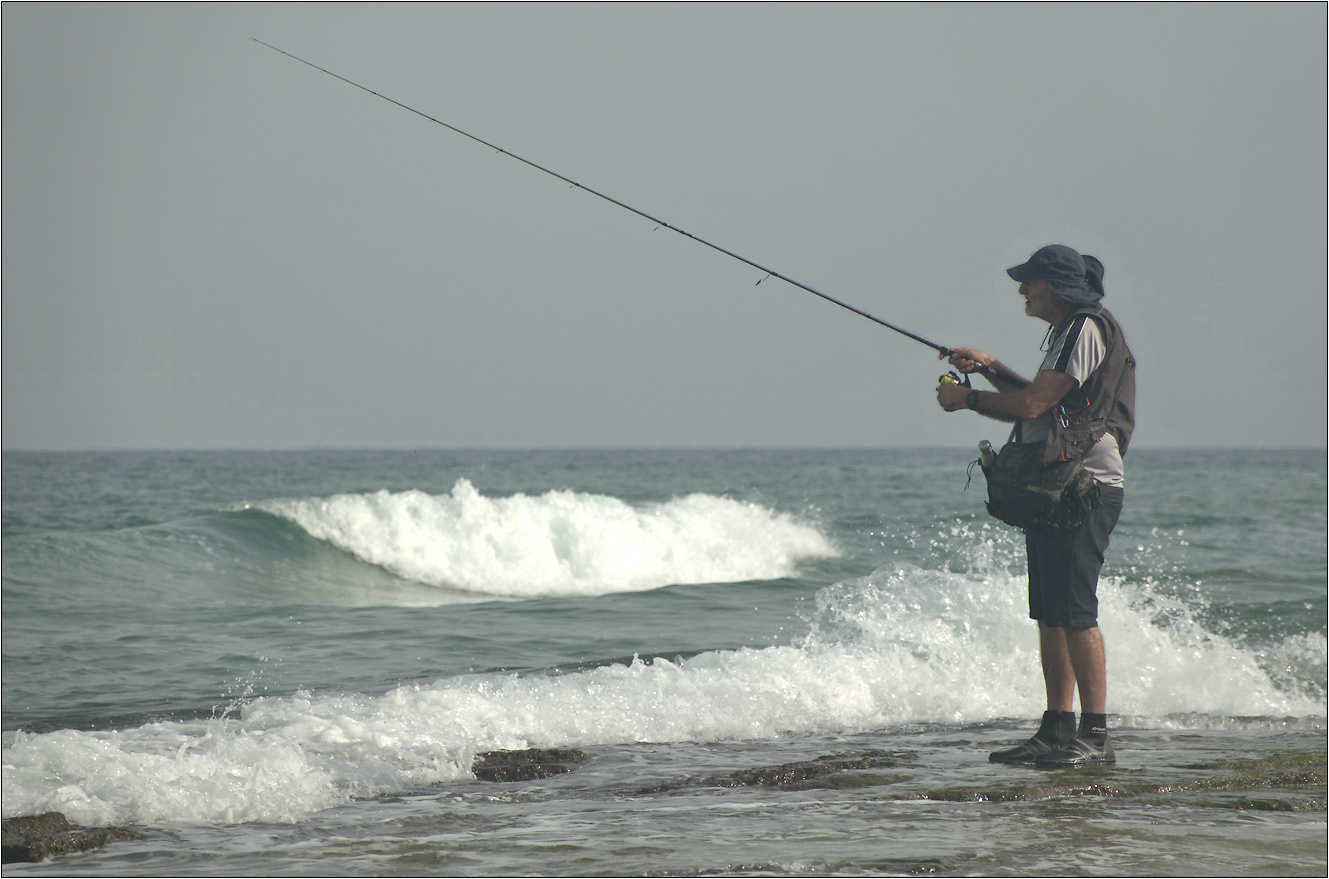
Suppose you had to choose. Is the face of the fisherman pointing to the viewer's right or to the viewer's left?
to the viewer's left

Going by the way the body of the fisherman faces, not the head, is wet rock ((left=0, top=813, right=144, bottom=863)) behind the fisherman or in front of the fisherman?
in front

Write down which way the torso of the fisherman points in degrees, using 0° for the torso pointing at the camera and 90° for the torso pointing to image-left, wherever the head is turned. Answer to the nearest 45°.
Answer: approximately 90°

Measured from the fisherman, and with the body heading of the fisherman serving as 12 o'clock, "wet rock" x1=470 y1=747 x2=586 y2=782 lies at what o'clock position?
The wet rock is roughly at 12 o'clock from the fisherman.
